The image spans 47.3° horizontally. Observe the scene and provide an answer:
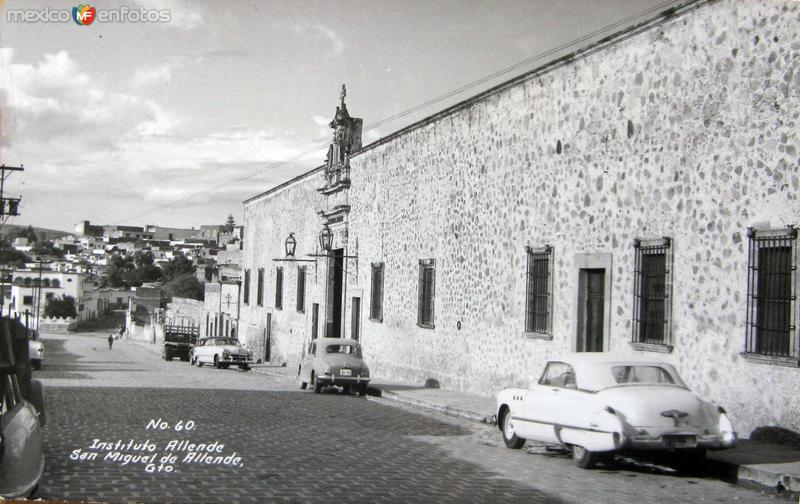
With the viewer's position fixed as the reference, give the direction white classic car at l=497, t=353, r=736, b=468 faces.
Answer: facing away from the viewer and to the left of the viewer

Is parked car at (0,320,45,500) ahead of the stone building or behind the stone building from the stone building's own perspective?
ahead

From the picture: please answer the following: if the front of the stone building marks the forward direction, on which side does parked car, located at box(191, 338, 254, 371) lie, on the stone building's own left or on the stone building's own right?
on the stone building's own right

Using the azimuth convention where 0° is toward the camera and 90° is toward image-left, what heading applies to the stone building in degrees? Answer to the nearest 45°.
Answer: approximately 45°

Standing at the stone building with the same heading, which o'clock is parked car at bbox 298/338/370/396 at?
The parked car is roughly at 3 o'clock from the stone building.

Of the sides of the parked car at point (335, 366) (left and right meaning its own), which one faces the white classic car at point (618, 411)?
back

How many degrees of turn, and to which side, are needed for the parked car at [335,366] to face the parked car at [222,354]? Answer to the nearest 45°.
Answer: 0° — it already faces it

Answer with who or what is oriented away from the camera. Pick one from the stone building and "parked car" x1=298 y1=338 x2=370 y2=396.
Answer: the parked car

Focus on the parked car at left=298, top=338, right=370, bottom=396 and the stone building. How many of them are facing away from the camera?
1

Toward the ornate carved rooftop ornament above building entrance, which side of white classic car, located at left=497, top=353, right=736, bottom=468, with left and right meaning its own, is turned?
front

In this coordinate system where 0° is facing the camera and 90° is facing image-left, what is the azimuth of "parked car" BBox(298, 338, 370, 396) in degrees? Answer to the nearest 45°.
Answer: approximately 180°
